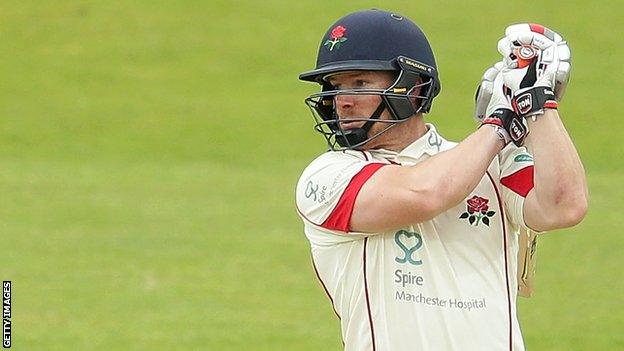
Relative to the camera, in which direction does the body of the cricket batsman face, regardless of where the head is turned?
toward the camera
